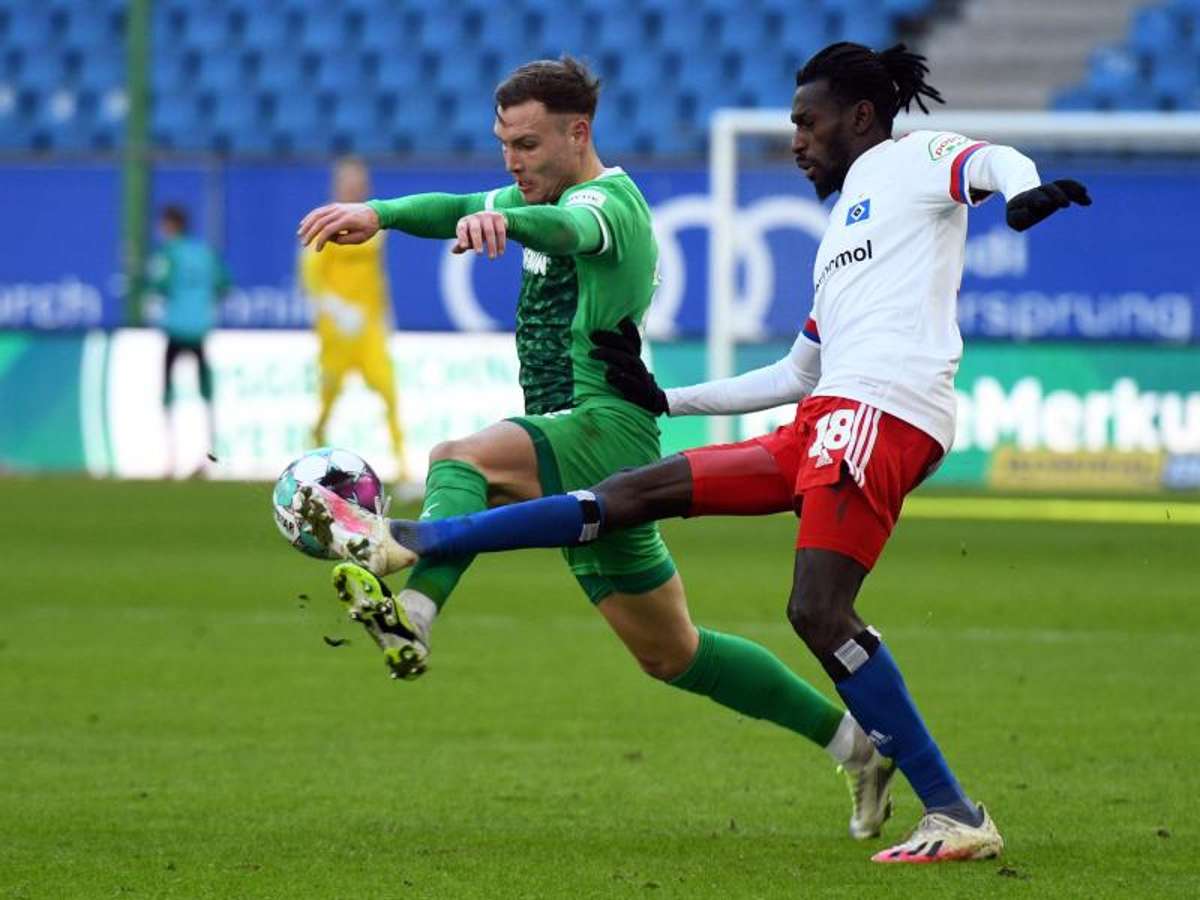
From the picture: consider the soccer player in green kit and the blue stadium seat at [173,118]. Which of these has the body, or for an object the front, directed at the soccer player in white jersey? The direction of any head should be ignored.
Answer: the blue stadium seat

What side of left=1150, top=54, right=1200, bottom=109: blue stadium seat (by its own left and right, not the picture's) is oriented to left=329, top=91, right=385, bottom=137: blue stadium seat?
right

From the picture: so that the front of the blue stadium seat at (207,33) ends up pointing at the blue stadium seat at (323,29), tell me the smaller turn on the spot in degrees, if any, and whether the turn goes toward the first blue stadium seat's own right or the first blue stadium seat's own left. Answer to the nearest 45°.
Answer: approximately 90° to the first blue stadium seat's own left

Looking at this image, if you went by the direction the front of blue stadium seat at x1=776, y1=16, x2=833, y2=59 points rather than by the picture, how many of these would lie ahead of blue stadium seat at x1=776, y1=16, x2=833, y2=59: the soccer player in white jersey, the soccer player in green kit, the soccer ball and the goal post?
4

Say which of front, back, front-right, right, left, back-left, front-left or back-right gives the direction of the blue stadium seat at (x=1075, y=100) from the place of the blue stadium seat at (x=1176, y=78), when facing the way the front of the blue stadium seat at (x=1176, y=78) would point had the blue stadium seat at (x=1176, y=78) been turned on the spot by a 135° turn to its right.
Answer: front-left

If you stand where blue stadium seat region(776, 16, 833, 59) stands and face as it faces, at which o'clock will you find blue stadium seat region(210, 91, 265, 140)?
blue stadium seat region(210, 91, 265, 140) is roughly at 3 o'clock from blue stadium seat region(776, 16, 833, 59).

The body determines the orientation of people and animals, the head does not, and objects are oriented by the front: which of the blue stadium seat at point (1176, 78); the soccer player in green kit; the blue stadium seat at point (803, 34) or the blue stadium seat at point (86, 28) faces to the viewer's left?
the soccer player in green kit

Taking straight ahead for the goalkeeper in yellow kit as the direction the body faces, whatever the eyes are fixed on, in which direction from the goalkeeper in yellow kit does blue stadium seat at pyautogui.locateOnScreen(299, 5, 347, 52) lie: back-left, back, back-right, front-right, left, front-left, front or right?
back

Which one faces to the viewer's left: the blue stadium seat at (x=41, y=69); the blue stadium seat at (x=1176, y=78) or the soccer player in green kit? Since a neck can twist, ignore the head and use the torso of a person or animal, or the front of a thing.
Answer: the soccer player in green kit

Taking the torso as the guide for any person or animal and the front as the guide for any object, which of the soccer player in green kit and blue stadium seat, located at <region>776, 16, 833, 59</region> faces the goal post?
the blue stadium seat

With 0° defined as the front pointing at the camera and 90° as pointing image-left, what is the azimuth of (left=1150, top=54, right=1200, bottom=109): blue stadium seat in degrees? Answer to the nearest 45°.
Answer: approximately 0°

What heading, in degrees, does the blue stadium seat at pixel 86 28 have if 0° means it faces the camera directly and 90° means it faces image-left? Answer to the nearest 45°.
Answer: approximately 0°

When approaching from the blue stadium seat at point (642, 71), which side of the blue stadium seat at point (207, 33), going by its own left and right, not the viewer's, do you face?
left

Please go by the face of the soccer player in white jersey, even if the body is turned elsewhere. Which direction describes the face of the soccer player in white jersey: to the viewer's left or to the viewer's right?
to the viewer's left

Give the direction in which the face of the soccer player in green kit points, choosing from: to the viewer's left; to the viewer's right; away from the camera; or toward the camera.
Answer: to the viewer's left
